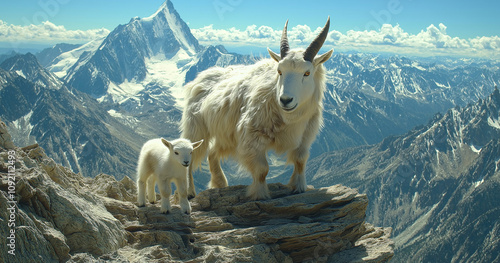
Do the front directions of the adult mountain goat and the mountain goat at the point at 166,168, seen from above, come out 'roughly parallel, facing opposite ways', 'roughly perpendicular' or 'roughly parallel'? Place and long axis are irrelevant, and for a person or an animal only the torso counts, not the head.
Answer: roughly parallel

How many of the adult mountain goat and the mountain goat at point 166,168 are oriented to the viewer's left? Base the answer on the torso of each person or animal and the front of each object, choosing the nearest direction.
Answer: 0

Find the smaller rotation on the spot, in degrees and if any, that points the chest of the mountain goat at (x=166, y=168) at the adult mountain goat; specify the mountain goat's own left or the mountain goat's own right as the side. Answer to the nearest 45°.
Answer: approximately 45° to the mountain goat's own left

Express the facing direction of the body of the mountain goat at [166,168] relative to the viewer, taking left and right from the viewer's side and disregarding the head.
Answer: facing the viewer and to the right of the viewer
